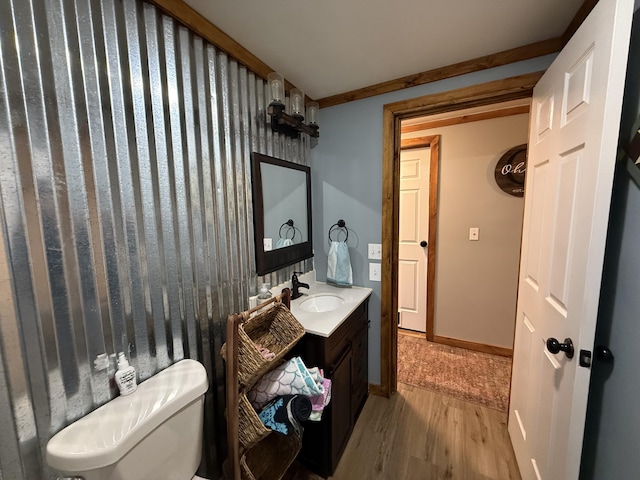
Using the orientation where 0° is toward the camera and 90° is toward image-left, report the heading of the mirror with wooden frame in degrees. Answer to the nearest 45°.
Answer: approximately 315°

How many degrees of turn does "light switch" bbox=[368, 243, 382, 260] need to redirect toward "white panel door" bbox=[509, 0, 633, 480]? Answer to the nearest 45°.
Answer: approximately 45° to its left

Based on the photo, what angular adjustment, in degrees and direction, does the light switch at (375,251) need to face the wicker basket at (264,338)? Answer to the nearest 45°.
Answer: approximately 45° to its right

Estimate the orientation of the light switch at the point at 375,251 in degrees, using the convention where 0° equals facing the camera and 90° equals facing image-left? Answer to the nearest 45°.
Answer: approximately 0°

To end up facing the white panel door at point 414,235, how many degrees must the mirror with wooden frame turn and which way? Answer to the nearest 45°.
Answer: approximately 90° to its left

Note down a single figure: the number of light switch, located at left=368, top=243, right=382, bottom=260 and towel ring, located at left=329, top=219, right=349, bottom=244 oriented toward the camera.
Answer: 2
